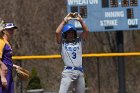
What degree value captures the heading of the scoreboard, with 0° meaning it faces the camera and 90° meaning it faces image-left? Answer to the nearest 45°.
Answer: approximately 0°

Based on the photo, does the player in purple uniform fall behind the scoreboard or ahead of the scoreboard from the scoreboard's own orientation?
ahead
